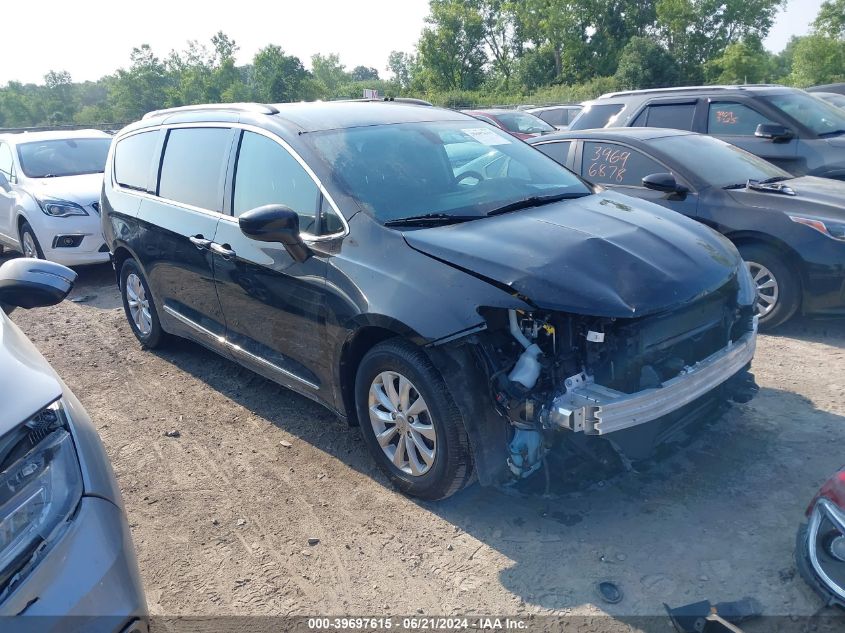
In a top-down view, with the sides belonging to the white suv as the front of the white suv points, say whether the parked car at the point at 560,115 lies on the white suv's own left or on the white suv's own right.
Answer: on the white suv's own left

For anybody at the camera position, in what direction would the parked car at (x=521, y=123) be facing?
facing the viewer and to the right of the viewer

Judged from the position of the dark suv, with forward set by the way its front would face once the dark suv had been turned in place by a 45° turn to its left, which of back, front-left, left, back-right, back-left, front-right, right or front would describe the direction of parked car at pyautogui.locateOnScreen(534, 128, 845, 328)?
right

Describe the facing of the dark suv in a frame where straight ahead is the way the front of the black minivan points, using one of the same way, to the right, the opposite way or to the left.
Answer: the same way

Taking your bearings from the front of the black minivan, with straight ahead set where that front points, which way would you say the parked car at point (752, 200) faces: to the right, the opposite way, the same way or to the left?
the same way

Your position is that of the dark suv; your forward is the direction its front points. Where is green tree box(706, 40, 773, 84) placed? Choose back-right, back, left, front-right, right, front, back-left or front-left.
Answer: back-left

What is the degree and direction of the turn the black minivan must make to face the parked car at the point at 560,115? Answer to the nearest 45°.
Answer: approximately 135° to its left

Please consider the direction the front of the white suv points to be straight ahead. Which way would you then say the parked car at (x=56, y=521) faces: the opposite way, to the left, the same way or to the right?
the same way

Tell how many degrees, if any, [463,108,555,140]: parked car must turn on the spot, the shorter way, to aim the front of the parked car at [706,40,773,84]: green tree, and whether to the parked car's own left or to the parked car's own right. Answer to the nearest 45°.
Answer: approximately 90° to the parked car's own left

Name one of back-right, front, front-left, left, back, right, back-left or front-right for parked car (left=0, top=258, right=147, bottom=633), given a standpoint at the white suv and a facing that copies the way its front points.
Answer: front-right

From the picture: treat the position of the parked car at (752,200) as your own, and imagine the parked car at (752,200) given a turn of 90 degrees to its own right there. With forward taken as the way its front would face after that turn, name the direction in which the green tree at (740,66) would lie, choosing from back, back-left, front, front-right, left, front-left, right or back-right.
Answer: back-right

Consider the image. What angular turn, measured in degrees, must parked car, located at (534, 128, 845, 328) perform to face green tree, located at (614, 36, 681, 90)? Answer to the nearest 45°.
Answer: approximately 135° to its left

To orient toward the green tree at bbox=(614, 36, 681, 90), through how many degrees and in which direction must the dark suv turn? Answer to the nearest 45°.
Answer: approximately 135° to its left

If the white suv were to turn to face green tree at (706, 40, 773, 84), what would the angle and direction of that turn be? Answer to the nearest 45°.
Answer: approximately 90° to its left

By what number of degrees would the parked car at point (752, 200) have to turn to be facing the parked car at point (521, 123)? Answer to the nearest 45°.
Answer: approximately 180°

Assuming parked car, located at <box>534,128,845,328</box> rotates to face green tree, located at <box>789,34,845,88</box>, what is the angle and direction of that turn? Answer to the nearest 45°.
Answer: approximately 135° to its left
